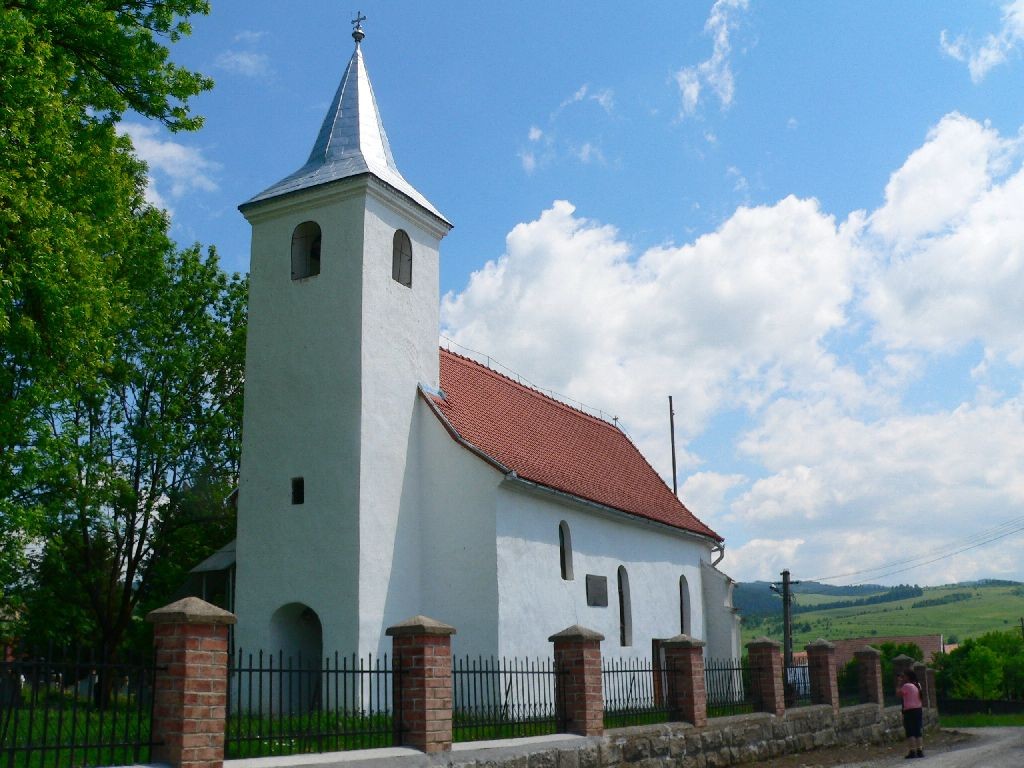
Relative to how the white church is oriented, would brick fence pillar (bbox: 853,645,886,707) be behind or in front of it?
behind

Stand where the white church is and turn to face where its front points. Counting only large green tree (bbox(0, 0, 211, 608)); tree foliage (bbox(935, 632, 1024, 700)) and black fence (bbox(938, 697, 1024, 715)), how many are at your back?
2

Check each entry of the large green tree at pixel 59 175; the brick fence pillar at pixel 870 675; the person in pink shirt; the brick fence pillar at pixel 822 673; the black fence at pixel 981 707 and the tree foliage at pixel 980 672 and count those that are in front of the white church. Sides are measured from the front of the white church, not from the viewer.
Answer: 1

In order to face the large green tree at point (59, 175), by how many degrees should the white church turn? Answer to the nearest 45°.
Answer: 0° — it already faces it

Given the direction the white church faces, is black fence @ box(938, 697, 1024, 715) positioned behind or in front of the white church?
behind

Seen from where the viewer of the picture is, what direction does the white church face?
facing the viewer and to the left of the viewer

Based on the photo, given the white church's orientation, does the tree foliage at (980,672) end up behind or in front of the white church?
behind
